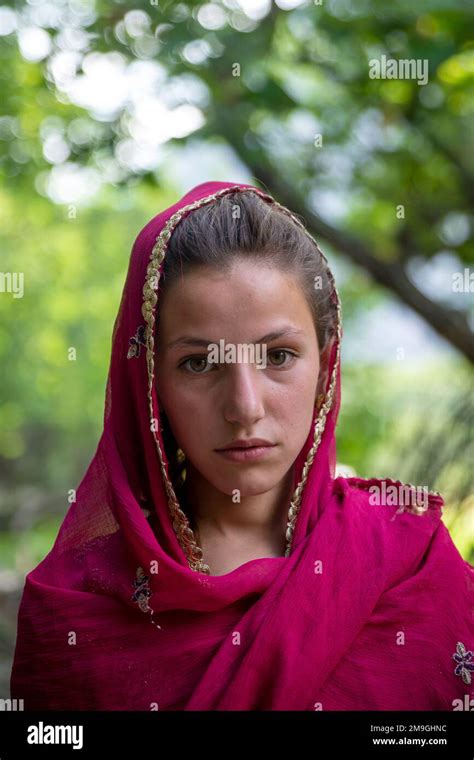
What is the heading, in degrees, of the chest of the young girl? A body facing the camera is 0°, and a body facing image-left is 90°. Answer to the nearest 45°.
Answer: approximately 0°
